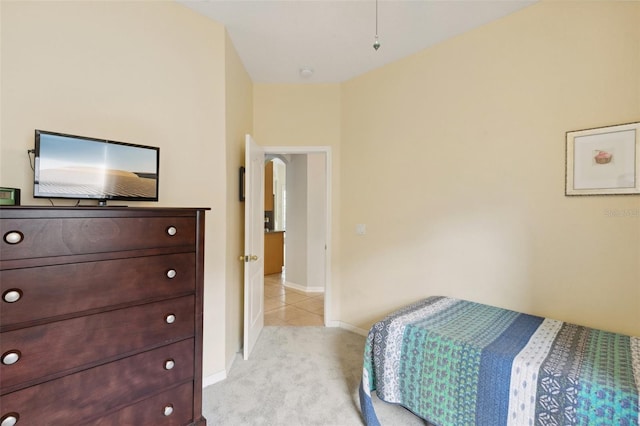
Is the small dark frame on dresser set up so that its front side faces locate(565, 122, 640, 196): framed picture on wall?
no
